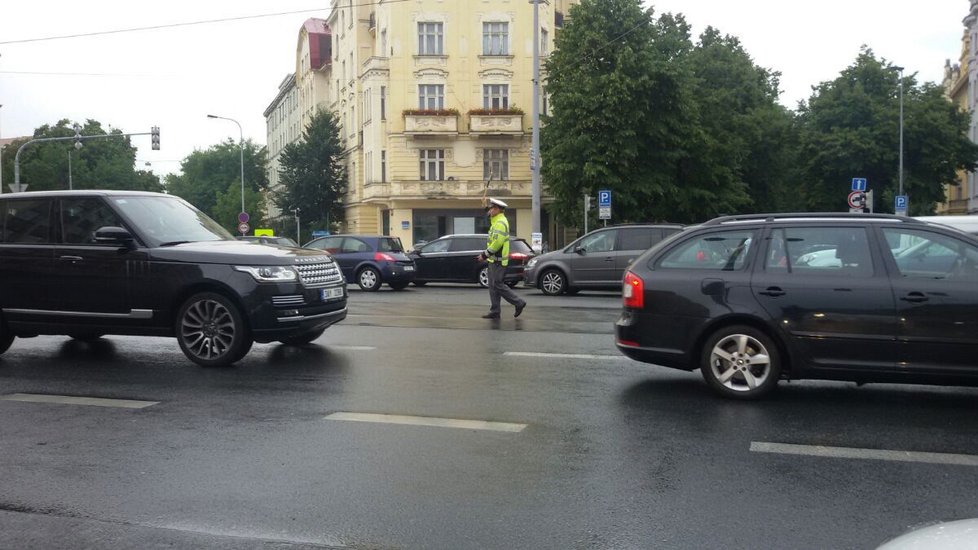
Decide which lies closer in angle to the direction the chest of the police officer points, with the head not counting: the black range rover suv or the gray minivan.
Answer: the black range rover suv

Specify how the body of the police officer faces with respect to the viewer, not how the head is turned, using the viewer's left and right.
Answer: facing to the left of the viewer

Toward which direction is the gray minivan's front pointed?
to the viewer's left

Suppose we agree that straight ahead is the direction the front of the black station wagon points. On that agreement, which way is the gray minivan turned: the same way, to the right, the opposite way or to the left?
the opposite way

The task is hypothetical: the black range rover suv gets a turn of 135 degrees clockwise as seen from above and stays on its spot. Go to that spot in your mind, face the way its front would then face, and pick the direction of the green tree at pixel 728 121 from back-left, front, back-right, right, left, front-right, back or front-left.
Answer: back-right

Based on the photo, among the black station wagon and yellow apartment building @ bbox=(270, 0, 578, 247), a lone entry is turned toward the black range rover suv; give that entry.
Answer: the yellow apartment building

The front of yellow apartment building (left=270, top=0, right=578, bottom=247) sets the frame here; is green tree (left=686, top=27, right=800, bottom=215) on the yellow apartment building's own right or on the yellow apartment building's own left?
on the yellow apartment building's own left

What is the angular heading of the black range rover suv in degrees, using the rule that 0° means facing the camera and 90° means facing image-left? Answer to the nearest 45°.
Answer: approximately 315°

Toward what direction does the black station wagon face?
to the viewer's right
